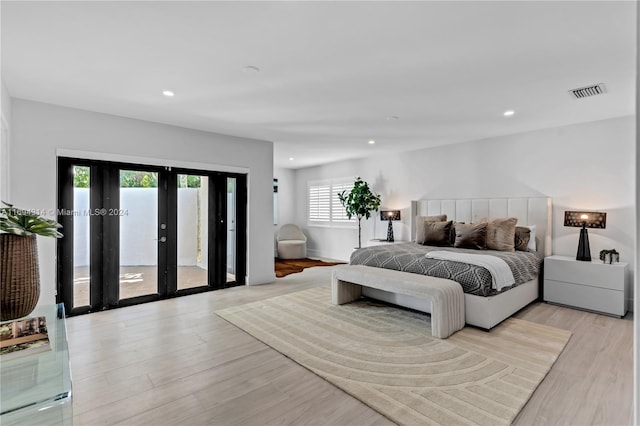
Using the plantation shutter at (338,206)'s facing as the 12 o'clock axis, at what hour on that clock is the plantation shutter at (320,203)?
the plantation shutter at (320,203) is roughly at 3 o'clock from the plantation shutter at (338,206).

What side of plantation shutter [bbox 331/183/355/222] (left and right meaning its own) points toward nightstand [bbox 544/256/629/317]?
left

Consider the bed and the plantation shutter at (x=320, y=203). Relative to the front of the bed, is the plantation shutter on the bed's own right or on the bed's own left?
on the bed's own right

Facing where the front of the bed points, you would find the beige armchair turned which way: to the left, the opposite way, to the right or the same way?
to the left
